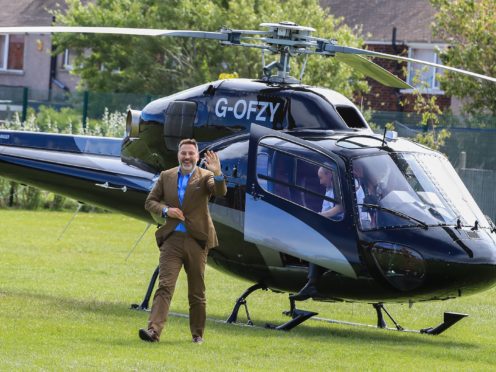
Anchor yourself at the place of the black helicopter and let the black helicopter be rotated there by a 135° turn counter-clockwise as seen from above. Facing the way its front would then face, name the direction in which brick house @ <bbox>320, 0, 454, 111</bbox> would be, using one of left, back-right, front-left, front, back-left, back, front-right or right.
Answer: front

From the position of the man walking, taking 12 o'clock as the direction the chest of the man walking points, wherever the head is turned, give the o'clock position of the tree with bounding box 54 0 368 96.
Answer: The tree is roughly at 6 o'clock from the man walking.

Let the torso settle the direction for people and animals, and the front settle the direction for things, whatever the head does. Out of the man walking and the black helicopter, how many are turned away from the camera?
0

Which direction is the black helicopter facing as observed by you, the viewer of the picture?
facing the viewer and to the right of the viewer

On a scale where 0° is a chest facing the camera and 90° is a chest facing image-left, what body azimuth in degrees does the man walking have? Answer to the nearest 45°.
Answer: approximately 0°
